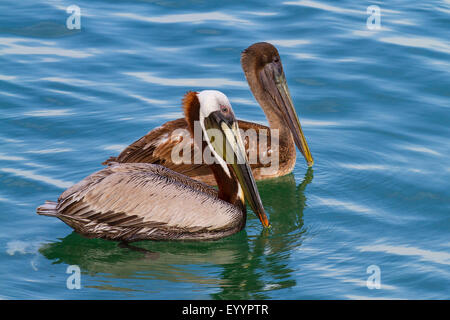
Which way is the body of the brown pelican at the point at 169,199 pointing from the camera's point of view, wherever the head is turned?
to the viewer's right

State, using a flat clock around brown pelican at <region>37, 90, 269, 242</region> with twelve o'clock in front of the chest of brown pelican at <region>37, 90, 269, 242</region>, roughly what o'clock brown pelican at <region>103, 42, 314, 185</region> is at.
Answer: brown pelican at <region>103, 42, 314, 185</region> is roughly at 10 o'clock from brown pelican at <region>37, 90, 269, 242</region>.

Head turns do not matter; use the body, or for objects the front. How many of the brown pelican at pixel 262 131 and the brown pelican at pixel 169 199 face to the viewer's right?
2

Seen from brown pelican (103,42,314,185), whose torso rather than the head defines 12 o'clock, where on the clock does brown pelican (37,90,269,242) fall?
brown pelican (37,90,269,242) is roughly at 4 o'clock from brown pelican (103,42,314,185).

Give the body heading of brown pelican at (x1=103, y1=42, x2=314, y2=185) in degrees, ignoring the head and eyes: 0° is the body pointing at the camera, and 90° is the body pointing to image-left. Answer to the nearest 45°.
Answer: approximately 270°
